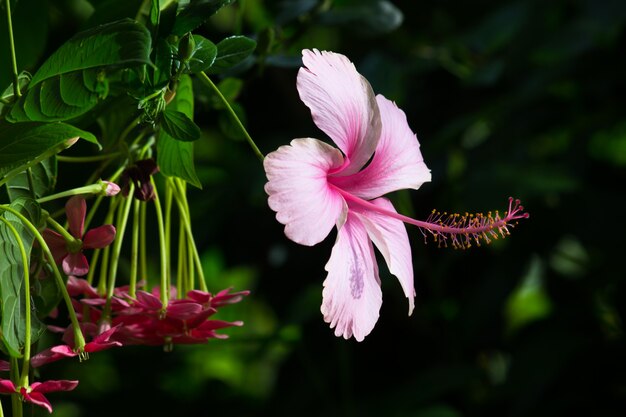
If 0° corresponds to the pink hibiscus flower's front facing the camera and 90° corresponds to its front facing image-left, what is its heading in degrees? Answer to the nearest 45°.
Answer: approximately 315°
